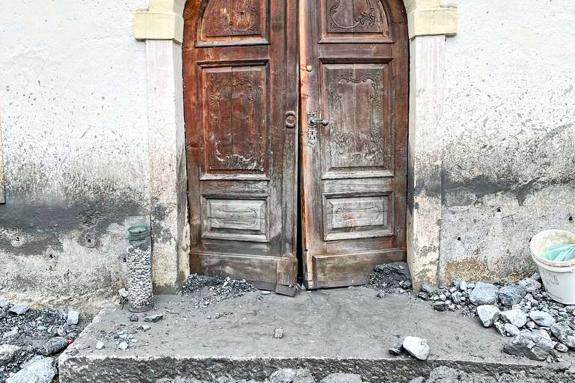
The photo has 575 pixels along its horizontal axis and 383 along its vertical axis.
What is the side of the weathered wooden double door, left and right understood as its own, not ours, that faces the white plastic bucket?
left

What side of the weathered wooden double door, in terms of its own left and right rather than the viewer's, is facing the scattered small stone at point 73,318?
right

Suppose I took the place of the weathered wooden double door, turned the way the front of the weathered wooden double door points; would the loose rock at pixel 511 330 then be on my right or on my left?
on my left

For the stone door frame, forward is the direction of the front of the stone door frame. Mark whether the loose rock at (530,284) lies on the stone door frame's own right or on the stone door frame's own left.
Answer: on the stone door frame's own left

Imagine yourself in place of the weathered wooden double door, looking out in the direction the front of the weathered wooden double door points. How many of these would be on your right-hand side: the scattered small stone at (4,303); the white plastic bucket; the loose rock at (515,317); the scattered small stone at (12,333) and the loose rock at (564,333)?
2

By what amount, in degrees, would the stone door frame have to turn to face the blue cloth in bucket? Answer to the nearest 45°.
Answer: approximately 90° to its left

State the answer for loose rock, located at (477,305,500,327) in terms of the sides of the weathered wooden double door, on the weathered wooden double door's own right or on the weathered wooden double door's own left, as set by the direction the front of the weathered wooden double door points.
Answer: on the weathered wooden double door's own left

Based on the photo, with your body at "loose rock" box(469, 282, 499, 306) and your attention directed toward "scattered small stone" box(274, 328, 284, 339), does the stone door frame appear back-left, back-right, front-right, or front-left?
front-right

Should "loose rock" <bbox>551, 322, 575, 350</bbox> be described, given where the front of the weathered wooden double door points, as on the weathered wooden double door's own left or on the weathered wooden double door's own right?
on the weathered wooden double door's own left

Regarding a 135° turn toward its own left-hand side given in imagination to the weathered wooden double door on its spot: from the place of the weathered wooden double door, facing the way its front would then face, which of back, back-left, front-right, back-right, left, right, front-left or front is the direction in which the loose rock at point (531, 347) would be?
right

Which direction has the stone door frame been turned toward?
toward the camera

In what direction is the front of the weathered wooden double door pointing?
toward the camera

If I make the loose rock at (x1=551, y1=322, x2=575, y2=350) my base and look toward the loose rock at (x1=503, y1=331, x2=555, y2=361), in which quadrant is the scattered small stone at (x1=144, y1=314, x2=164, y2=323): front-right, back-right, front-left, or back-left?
front-right

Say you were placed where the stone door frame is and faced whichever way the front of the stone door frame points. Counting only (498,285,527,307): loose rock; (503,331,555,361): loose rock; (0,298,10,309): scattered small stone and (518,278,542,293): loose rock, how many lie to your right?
1

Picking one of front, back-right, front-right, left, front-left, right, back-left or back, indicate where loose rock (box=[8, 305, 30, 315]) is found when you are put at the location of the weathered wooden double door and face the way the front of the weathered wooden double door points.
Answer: right

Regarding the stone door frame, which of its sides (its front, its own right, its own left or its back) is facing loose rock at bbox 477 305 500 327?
left

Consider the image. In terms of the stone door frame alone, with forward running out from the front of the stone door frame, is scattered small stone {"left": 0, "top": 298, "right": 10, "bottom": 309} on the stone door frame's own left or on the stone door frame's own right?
on the stone door frame's own right

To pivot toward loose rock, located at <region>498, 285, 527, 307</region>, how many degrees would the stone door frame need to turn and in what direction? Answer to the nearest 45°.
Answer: approximately 90° to its left
